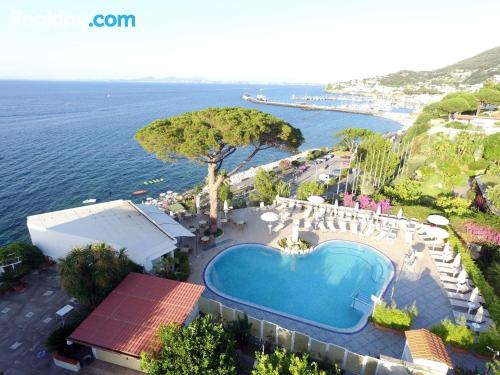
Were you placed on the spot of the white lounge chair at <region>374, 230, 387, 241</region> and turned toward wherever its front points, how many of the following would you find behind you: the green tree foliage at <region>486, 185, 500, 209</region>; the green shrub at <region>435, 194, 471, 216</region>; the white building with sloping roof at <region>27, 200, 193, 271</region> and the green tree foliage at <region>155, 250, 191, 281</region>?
2

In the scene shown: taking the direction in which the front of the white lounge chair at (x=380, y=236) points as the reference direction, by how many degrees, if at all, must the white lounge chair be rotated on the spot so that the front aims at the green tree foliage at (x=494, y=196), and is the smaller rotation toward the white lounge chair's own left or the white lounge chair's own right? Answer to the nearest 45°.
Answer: approximately 180°

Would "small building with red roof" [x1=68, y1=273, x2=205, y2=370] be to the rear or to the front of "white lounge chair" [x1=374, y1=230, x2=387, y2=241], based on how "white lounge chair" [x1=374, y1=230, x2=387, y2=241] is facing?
to the front

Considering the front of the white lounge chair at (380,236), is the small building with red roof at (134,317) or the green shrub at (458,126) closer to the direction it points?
the small building with red roof

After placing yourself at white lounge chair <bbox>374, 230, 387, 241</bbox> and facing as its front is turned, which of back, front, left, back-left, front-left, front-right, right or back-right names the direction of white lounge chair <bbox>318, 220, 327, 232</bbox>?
front-right

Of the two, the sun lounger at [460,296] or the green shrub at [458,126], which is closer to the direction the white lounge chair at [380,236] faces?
the sun lounger

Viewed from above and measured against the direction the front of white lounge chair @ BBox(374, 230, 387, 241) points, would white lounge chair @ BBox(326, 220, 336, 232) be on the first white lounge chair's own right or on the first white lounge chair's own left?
on the first white lounge chair's own right

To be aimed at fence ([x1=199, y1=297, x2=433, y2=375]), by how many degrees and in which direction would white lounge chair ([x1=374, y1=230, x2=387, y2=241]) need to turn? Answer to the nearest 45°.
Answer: approximately 45° to its left

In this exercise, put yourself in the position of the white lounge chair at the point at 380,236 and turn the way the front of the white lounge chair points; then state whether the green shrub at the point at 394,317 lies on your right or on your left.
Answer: on your left

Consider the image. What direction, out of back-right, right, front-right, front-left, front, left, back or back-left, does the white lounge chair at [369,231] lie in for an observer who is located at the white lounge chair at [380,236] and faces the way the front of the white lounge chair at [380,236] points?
right

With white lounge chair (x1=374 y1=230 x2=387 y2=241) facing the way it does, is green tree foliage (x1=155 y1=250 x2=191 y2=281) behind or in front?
in front

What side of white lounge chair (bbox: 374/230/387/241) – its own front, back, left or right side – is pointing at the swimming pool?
front

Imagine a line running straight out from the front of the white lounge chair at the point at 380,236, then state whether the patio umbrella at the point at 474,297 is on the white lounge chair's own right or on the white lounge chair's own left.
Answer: on the white lounge chair's own left

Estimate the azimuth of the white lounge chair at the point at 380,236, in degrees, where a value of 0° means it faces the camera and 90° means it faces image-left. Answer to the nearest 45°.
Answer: approximately 45°

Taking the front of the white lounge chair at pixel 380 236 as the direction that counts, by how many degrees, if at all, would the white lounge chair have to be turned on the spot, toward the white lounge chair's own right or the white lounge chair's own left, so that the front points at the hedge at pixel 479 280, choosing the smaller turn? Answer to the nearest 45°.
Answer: approximately 90° to the white lounge chair's own left

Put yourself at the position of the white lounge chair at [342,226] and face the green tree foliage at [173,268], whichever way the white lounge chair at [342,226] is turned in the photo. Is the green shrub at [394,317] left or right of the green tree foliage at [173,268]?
left

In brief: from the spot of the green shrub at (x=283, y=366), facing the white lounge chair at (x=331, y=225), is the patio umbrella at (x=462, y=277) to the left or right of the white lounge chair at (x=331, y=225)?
right
